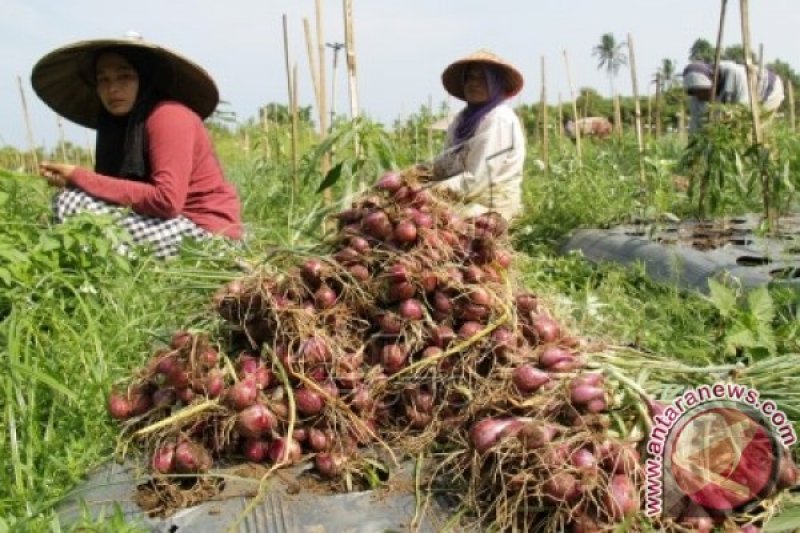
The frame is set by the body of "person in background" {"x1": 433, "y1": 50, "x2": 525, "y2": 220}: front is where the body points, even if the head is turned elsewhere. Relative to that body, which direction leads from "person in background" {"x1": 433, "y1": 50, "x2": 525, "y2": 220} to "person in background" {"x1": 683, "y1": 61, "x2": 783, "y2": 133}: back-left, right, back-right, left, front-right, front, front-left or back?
back

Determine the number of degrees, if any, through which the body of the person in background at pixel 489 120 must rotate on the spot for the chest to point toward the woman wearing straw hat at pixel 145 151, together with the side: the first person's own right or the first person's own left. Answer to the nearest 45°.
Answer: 0° — they already face them

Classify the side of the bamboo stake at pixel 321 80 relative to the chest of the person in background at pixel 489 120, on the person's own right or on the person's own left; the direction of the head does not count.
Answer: on the person's own right

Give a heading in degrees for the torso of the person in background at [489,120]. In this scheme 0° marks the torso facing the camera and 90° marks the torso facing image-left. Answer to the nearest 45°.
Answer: approximately 45°

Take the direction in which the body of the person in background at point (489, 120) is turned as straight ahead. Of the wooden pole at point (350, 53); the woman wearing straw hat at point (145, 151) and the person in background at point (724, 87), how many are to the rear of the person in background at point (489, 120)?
1

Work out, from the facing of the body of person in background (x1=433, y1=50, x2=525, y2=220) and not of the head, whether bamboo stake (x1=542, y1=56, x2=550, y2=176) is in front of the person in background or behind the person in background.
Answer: behind

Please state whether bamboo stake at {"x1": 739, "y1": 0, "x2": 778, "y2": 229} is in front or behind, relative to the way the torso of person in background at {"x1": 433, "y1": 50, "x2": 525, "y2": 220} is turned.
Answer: behind
